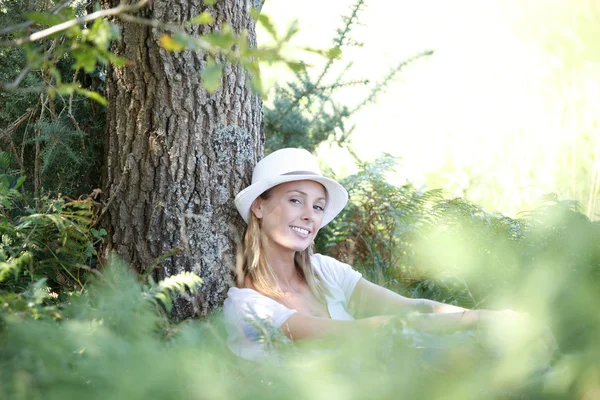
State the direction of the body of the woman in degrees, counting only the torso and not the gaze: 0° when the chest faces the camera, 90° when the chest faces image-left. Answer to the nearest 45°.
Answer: approximately 315°

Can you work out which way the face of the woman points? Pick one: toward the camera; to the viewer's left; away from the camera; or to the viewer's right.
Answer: toward the camera

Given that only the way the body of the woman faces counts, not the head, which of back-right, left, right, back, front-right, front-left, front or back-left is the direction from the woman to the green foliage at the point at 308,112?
back-left
